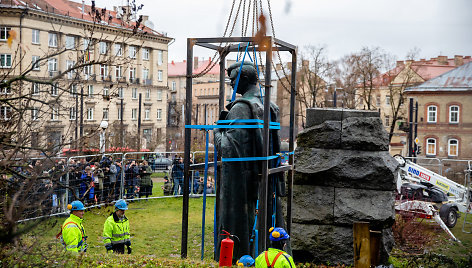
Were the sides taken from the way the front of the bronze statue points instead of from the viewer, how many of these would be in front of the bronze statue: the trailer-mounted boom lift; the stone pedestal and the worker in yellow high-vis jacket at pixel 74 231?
1

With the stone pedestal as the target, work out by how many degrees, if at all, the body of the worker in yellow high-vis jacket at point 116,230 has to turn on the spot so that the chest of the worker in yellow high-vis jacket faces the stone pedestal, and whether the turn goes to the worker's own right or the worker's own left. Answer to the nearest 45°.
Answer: approximately 45° to the worker's own left

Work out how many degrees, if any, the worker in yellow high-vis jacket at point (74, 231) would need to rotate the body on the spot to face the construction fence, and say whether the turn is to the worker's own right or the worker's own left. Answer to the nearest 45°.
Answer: approximately 90° to the worker's own left

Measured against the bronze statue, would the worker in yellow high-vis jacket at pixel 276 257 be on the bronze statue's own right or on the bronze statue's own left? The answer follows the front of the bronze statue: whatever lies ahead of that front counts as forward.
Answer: on the bronze statue's own left

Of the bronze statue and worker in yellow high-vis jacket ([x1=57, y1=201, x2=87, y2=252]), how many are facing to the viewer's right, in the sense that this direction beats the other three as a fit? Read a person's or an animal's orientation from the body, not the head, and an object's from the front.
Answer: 1

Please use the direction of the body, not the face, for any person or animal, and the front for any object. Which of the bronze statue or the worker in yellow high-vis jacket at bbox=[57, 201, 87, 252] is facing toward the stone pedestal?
the worker in yellow high-vis jacket

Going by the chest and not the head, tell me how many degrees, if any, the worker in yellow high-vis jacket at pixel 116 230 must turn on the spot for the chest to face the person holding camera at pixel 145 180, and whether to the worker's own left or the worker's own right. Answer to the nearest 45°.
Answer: approximately 135° to the worker's own left

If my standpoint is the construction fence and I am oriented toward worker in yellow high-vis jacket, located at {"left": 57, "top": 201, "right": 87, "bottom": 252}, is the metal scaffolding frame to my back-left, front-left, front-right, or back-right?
front-left

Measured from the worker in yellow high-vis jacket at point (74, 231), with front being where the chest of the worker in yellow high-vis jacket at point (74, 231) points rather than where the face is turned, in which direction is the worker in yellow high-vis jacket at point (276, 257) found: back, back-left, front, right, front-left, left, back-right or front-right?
front-right

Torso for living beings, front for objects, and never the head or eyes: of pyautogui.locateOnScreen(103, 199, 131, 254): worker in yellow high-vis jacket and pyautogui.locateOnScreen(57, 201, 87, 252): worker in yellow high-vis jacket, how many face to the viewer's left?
0

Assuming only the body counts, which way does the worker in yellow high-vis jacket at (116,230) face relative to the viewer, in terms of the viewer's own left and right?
facing the viewer and to the right of the viewer

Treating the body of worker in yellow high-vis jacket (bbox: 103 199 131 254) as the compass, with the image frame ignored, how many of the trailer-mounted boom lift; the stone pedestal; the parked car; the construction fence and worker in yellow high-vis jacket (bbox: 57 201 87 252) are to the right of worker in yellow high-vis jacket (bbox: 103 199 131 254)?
1

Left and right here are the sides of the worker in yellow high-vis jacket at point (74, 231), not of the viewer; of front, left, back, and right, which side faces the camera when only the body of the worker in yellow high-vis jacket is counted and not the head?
right

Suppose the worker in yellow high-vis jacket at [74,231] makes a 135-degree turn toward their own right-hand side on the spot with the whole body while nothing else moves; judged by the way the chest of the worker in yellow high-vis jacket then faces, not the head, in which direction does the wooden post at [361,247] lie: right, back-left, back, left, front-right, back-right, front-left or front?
left

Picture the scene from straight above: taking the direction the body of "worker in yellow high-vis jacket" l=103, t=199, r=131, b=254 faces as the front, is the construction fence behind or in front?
behind

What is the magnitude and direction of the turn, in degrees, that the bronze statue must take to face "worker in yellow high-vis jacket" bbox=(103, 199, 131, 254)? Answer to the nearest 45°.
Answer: approximately 45° to its right
